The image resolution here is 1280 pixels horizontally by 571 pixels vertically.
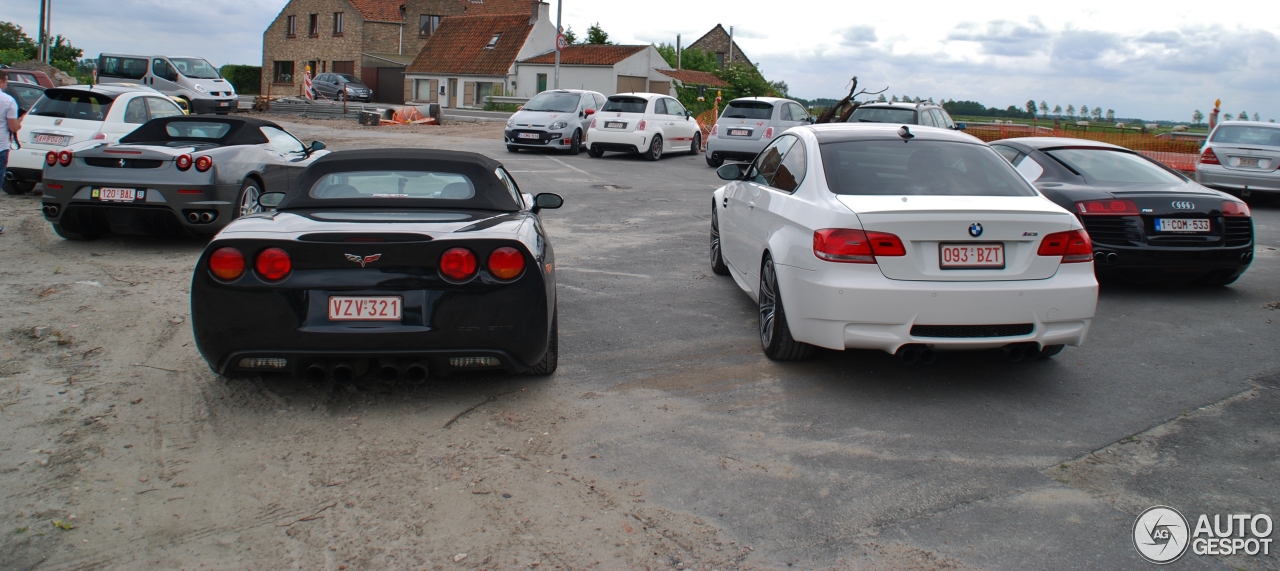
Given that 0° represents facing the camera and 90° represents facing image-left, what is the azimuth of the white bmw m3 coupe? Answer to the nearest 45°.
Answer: approximately 135°

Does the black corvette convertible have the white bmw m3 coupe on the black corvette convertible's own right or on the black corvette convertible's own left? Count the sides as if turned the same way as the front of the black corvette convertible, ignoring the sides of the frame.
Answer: on the black corvette convertible's own right

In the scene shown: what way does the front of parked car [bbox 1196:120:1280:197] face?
away from the camera

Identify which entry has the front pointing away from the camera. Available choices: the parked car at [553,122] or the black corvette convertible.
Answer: the black corvette convertible

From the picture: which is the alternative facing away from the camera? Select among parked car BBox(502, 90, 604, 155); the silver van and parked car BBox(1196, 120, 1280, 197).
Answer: parked car BBox(1196, 120, 1280, 197)

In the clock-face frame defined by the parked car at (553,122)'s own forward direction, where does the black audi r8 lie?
The black audi r8 is roughly at 10 o'clock from the parked car.

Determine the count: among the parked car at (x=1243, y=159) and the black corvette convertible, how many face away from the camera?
2

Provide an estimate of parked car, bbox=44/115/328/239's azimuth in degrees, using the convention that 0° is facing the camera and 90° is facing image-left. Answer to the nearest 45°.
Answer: approximately 225°

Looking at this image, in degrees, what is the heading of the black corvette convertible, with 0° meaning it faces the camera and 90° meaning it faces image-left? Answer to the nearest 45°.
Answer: approximately 180°

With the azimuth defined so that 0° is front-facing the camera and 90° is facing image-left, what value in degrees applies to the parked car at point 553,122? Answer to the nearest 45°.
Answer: approximately 45°

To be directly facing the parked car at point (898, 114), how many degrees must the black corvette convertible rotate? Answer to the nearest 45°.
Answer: approximately 45° to its right
